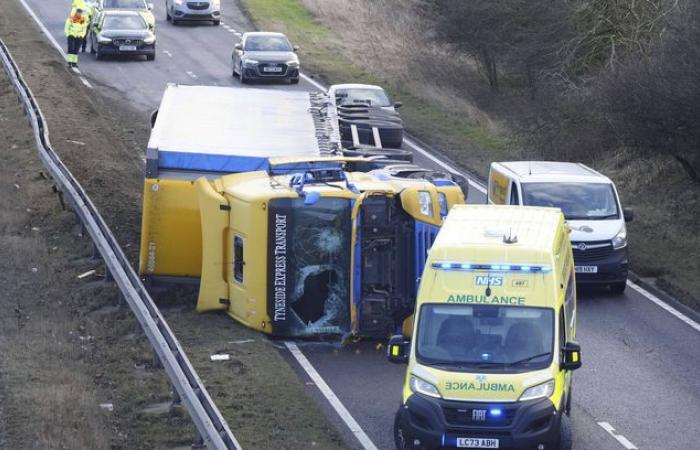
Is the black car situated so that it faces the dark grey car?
no

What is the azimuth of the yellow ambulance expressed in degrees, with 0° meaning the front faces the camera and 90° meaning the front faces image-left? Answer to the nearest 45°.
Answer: approximately 0°

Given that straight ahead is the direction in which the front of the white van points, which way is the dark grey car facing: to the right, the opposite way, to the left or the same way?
the same way

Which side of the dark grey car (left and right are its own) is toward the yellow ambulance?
front

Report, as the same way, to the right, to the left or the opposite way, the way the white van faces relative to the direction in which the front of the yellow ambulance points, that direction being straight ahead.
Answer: the same way

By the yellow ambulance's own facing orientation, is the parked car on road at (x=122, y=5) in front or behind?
behind

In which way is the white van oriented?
toward the camera

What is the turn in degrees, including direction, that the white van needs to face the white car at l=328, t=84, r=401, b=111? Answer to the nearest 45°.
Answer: approximately 135° to its right

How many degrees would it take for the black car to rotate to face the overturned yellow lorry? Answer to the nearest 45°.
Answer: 0° — it already faces it

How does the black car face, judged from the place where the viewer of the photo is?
facing the viewer

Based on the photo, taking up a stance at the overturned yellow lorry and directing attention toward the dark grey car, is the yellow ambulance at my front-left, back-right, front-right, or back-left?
back-right

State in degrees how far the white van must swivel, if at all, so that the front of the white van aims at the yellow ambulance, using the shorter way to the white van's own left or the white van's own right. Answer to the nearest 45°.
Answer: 0° — it already faces it

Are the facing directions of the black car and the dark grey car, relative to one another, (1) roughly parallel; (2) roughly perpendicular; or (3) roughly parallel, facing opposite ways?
roughly parallel
